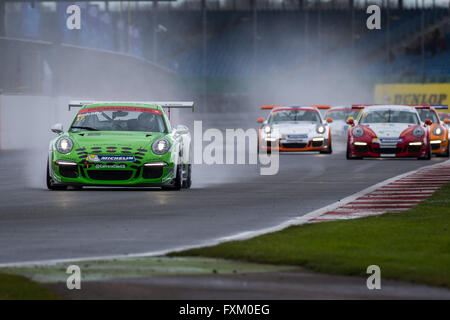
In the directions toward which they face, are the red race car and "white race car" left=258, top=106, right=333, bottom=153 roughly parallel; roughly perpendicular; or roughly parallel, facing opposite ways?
roughly parallel

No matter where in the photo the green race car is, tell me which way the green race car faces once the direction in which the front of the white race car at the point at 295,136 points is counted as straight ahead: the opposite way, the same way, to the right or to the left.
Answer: the same way

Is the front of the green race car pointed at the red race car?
no

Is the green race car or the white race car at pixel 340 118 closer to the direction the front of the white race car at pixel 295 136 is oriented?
the green race car

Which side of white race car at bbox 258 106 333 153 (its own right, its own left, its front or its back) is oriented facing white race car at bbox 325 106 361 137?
back

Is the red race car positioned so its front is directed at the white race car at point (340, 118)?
no

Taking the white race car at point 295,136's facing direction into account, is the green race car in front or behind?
in front

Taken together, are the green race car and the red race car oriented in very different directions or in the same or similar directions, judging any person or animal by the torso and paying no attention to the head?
same or similar directions

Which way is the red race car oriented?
toward the camera

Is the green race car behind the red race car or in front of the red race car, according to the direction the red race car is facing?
in front

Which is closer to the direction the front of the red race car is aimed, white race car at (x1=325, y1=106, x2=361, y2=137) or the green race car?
the green race car

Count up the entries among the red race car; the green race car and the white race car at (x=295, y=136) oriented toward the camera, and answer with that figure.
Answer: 3
